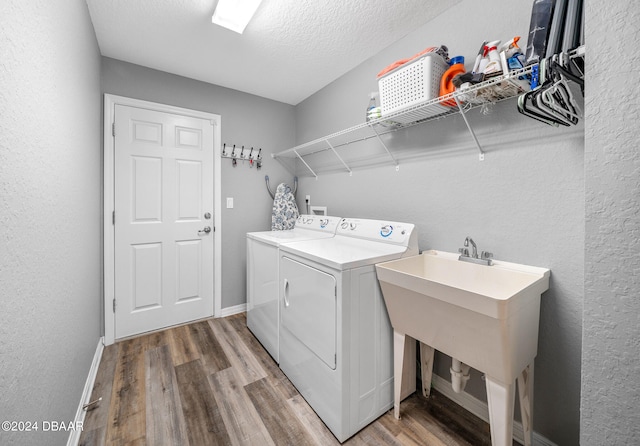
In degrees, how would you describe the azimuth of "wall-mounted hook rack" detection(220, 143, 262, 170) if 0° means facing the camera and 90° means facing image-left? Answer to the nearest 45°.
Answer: approximately 0°

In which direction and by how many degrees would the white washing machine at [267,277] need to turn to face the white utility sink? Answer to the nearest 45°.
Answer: approximately 90° to its left

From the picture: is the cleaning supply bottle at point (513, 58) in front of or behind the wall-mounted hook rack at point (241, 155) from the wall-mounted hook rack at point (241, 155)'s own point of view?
in front

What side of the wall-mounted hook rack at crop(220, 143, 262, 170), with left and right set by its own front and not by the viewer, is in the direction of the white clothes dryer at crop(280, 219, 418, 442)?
front

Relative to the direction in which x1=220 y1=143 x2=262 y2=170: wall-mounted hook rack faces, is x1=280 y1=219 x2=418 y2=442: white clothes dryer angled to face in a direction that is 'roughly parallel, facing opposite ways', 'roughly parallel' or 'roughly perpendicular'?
roughly perpendicular

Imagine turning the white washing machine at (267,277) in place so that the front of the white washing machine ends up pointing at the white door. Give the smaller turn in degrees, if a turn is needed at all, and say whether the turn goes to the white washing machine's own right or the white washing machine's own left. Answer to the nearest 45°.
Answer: approximately 45° to the white washing machine's own right

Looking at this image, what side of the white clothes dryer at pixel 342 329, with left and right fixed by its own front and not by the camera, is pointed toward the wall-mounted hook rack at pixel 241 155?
right

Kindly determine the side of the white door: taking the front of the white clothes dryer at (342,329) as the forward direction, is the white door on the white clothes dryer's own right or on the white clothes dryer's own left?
on the white clothes dryer's own right
